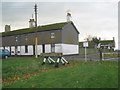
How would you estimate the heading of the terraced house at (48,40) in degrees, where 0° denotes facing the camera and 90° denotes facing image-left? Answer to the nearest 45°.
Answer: approximately 45°
